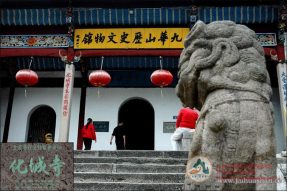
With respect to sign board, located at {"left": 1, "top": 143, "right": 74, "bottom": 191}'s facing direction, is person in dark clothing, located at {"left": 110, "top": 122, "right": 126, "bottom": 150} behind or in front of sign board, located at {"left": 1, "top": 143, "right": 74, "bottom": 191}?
behind

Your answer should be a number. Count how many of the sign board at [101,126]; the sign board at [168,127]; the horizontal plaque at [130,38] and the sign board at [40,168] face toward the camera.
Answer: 4

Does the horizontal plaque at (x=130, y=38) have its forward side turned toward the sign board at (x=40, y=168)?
yes

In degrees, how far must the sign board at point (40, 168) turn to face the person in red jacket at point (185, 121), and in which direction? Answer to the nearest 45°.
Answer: approximately 135° to its left

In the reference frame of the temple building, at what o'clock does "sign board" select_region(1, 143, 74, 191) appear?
The sign board is roughly at 12 o'clock from the temple building.

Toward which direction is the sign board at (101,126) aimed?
toward the camera

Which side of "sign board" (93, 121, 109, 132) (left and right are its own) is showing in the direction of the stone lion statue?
front

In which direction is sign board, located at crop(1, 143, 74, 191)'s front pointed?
toward the camera

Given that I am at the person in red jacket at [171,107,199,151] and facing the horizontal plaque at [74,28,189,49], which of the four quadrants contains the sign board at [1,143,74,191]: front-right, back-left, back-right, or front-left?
back-left

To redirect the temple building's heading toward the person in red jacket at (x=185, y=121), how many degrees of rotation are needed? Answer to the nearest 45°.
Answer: approximately 45° to its left

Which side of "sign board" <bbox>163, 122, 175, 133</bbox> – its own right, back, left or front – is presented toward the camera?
front

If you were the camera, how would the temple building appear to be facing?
facing the viewer

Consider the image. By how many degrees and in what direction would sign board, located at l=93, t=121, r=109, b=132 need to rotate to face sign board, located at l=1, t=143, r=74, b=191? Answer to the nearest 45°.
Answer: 0° — it already faces it

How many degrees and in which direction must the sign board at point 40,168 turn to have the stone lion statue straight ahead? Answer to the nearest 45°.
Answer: approximately 90° to its left

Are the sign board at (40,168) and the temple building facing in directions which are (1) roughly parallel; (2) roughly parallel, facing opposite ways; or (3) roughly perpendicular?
roughly parallel
